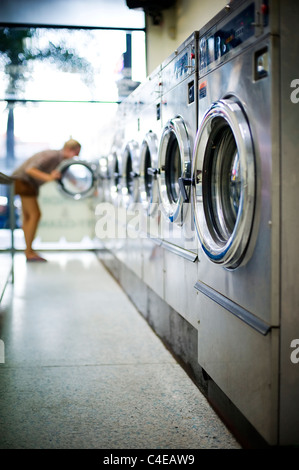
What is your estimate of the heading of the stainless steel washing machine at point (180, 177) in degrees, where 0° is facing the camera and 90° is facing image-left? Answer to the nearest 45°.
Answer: approximately 90°

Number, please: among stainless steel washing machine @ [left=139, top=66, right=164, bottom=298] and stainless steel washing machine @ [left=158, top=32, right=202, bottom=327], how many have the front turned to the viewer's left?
2

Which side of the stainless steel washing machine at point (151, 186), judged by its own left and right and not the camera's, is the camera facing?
left

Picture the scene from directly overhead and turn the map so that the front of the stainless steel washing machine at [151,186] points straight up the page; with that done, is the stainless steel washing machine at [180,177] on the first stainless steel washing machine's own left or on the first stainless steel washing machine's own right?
on the first stainless steel washing machine's own left

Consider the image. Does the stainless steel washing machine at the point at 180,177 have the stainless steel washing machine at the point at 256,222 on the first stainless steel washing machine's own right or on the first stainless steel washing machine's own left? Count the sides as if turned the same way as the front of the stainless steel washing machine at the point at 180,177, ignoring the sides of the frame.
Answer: on the first stainless steel washing machine's own left

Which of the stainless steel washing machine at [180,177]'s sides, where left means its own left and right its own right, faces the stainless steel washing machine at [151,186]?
right

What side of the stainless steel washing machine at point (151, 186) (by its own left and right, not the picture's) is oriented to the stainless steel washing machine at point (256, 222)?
left
